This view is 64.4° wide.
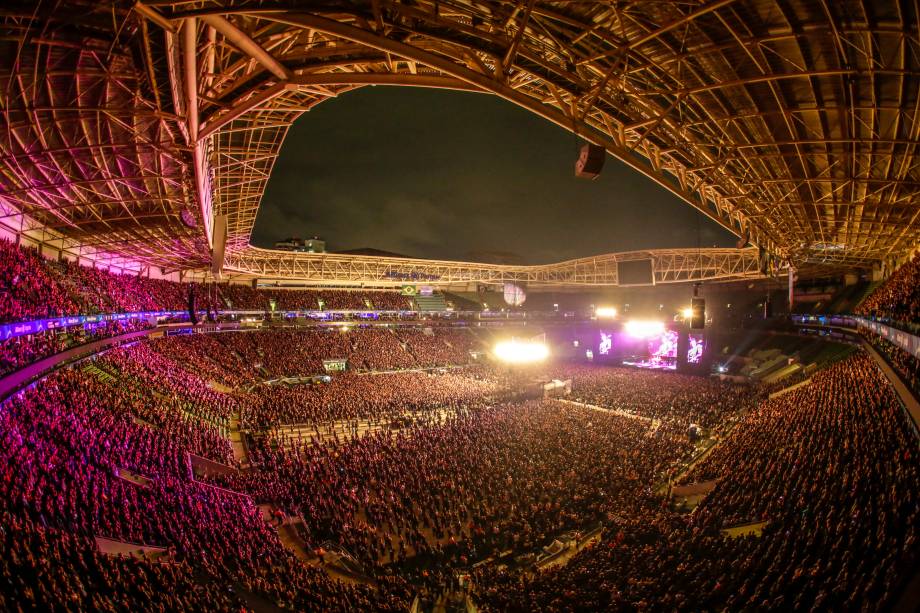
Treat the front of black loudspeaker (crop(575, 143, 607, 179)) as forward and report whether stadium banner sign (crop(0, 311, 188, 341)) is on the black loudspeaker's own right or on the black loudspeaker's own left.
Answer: on the black loudspeaker's own right

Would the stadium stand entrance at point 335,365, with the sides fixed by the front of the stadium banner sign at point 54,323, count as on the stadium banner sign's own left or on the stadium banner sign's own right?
on the stadium banner sign's own left

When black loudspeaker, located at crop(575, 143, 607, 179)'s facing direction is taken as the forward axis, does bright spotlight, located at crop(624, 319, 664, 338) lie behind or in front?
behind

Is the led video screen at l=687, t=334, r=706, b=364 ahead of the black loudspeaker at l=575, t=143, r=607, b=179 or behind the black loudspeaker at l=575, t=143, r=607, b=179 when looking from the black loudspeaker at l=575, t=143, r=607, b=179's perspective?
behind

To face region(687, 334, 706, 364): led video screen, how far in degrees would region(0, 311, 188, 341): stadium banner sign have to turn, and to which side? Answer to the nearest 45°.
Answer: approximately 45° to its left

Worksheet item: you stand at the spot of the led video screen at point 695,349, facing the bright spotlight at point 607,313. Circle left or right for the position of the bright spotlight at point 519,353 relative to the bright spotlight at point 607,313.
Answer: left

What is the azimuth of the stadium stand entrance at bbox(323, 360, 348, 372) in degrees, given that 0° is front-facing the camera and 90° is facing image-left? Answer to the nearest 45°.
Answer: approximately 0°
